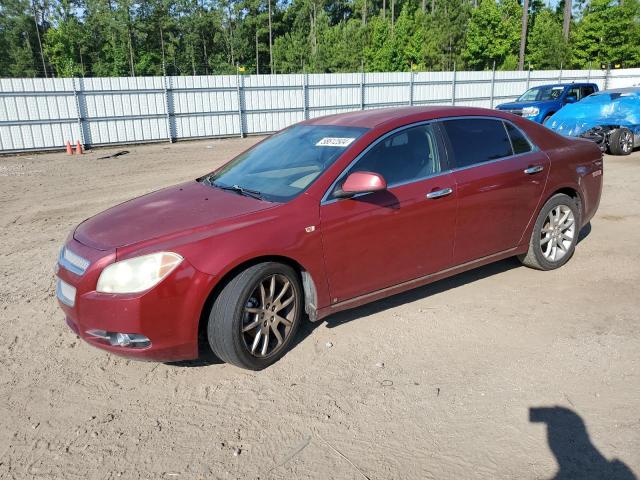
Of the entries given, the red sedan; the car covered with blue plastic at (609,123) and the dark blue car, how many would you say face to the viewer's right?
0

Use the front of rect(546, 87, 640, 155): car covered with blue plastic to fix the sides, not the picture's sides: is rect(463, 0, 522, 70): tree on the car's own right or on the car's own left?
on the car's own right

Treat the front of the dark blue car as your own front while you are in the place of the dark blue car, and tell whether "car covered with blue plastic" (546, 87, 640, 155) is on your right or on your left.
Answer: on your left

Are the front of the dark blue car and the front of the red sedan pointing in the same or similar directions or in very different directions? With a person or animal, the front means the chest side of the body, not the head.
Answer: same or similar directions

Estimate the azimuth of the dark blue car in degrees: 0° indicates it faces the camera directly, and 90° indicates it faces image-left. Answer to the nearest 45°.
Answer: approximately 45°

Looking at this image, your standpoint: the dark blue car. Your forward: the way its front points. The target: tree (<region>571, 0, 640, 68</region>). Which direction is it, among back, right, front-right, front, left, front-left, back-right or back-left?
back-right

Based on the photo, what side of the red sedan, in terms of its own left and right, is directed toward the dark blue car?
back

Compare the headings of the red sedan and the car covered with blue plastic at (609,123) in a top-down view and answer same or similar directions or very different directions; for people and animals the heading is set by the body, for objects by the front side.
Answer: same or similar directions

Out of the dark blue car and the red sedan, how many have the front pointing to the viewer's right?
0

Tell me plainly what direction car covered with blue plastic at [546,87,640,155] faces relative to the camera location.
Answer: facing the viewer and to the left of the viewer

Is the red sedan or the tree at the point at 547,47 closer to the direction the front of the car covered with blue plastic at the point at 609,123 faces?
the red sedan

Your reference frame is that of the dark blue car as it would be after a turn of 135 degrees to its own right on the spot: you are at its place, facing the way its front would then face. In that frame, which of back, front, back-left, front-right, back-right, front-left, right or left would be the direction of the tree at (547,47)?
front
